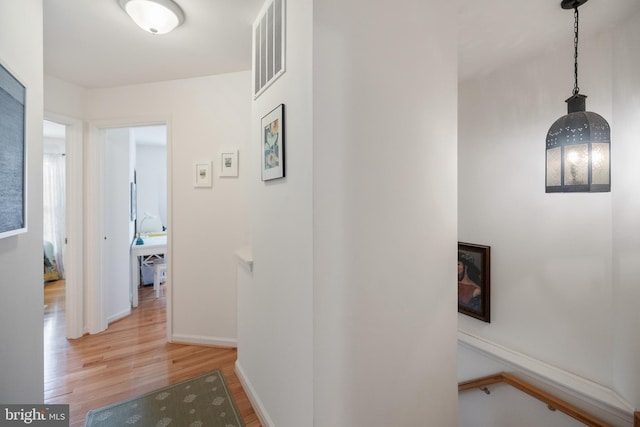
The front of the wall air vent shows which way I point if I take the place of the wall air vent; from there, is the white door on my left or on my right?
on my right

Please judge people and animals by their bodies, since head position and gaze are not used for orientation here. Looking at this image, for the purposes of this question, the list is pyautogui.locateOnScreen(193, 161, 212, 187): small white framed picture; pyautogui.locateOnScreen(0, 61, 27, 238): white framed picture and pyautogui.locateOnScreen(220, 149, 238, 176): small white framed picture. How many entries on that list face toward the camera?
2

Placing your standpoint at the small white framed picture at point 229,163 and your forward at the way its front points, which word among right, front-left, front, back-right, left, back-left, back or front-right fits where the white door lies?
back-right

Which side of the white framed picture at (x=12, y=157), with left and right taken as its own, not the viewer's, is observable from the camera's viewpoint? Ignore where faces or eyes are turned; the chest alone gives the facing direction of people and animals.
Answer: right

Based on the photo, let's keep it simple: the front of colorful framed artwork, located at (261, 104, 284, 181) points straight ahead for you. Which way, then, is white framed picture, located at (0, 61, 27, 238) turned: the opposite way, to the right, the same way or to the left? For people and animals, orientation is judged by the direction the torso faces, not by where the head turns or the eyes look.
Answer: the opposite way

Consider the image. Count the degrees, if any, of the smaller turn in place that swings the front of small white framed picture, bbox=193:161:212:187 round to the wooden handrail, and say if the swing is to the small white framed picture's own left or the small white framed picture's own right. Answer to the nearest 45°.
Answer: approximately 45° to the small white framed picture's own left
